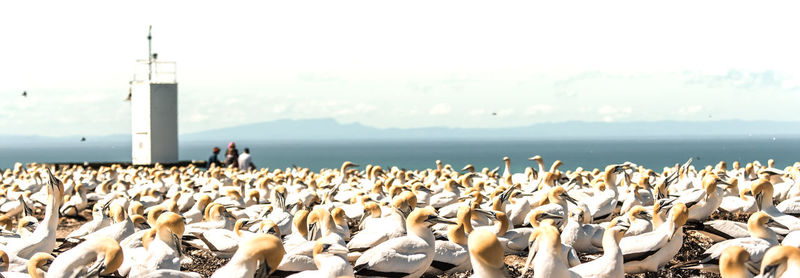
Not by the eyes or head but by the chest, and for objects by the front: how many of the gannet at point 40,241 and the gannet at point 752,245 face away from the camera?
0

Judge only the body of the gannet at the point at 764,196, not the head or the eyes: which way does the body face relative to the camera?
to the viewer's left

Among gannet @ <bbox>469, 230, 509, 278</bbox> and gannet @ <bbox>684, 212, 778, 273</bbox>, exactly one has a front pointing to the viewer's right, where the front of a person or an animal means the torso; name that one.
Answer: gannet @ <bbox>684, 212, 778, 273</bbox>

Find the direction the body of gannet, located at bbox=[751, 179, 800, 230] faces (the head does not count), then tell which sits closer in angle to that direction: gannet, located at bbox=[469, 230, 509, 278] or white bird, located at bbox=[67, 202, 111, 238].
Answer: the white bird

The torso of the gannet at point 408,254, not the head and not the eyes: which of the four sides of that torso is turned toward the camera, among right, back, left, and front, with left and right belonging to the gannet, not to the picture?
right
